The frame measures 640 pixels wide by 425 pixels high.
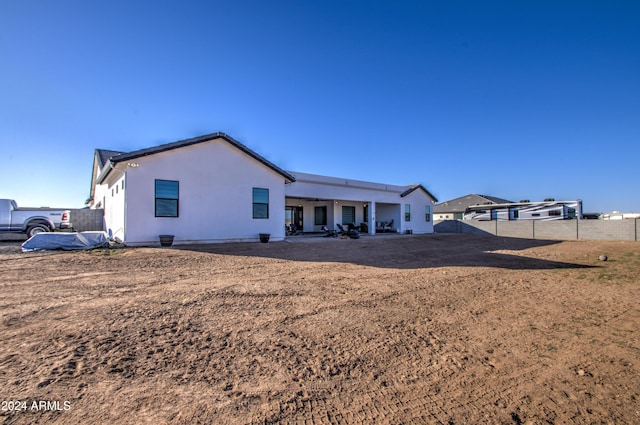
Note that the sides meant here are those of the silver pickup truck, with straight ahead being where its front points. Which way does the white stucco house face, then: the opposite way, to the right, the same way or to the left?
to the right

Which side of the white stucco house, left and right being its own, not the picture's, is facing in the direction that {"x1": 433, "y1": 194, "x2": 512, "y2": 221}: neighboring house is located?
right

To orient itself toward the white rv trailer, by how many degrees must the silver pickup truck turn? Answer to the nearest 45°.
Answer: approximately 180°

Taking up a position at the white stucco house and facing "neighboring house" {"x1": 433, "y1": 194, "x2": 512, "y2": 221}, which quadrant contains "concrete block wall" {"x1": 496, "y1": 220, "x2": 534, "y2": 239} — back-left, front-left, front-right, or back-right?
front-right

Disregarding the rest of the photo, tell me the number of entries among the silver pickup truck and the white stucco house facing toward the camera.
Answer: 0

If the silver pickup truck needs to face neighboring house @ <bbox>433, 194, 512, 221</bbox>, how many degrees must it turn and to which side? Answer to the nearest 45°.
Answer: approximately 180°

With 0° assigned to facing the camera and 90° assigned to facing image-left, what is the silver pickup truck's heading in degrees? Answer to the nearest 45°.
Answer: approximately 90°

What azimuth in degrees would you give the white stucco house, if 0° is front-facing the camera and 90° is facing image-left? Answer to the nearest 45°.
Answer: approximately 135°
